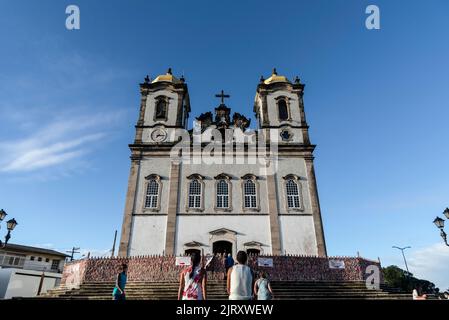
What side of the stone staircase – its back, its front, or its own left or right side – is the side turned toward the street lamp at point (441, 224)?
left

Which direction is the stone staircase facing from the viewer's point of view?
toward the camera

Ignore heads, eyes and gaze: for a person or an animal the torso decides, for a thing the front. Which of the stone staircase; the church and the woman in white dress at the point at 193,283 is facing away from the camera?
the woman in white dress

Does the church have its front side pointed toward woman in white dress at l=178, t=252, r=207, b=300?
yes

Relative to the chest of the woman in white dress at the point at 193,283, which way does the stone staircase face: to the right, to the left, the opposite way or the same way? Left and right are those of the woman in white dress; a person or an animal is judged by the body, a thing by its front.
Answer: the opposite way

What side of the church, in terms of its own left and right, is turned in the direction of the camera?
front

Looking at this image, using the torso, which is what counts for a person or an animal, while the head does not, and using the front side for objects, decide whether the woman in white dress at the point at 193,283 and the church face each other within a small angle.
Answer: yes

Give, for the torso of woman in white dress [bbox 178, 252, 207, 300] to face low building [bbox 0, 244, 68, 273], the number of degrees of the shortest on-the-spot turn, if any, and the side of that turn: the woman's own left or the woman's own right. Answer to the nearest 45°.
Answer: approximately 45° to the woman's own left

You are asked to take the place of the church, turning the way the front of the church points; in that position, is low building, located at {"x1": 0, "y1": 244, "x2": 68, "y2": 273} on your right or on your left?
on your right

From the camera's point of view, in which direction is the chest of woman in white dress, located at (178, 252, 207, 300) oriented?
away from the camera

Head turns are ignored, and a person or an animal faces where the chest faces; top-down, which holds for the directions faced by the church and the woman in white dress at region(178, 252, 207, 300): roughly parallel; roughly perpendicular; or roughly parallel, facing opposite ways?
roughly parallel, facing opposite ways

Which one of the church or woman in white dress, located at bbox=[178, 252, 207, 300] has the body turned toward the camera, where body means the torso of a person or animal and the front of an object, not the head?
the church

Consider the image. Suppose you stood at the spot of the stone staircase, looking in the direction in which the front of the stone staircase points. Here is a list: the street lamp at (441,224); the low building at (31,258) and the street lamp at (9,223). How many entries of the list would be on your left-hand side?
1

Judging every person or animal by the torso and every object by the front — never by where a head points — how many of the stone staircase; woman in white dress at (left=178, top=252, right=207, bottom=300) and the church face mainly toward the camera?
2

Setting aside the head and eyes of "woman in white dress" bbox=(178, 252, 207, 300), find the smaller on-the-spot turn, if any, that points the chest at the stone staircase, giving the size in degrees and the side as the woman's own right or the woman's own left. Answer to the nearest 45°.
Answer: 0° — they already face it

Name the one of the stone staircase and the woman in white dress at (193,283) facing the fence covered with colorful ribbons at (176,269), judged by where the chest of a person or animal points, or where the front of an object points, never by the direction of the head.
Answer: the woman in white dress
